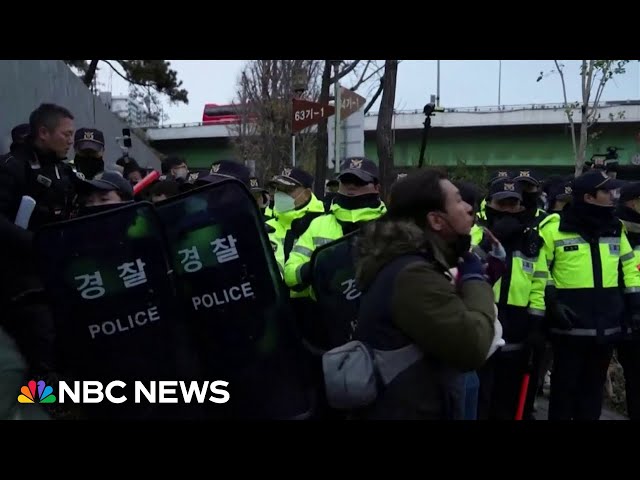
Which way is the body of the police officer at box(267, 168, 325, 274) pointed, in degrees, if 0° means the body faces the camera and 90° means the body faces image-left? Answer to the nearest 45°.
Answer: approximately 45°

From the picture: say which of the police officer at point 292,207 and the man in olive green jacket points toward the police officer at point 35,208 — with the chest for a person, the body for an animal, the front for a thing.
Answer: the police officer at point 292,207

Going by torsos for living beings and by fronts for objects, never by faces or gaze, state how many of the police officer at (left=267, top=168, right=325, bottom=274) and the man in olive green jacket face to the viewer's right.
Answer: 1

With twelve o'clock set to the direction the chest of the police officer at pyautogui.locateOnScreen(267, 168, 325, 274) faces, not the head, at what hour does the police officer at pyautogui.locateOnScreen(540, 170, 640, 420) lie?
the police officer at pyautogui.locateOnScreen(540, 170, 640, 420) is roughly at 8 o'clock from the police officer at pyautogui.locateOnScreen(267, 168, 325, 274).

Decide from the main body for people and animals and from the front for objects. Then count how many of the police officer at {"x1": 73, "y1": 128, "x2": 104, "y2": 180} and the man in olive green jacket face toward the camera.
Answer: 1

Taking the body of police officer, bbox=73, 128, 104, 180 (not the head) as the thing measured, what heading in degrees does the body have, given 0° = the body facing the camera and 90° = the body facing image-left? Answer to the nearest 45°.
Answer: approximately 0°

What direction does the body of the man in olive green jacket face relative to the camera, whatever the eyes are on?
to the viewer's right

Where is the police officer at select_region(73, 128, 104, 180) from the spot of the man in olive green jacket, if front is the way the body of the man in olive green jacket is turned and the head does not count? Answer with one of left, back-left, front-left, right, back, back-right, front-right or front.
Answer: back-left

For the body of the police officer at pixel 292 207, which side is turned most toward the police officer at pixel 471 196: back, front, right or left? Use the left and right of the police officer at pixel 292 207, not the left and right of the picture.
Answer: left
